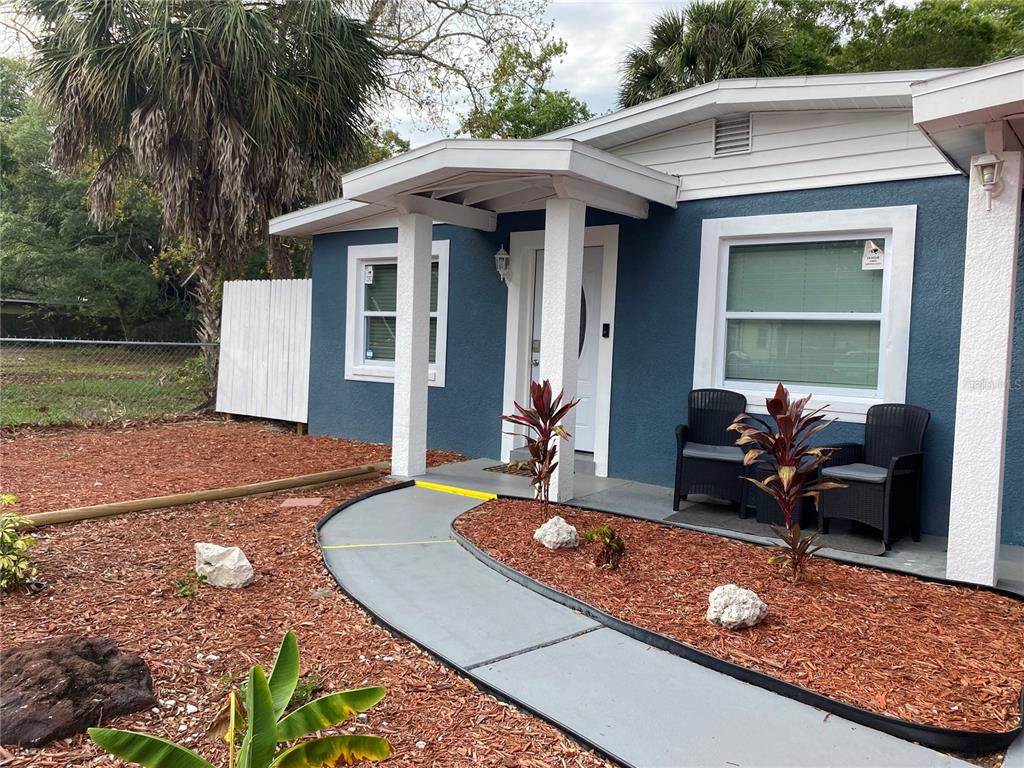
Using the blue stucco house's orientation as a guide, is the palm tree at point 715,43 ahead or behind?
behind

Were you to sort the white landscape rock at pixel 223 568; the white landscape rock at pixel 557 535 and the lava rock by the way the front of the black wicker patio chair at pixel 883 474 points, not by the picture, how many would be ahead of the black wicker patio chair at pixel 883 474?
3

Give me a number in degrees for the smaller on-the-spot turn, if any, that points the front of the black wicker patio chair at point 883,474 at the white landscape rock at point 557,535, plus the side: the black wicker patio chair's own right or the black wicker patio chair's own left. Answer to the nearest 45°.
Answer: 0° — it already faces it

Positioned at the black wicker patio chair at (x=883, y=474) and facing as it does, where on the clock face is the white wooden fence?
The white wooden fence is roughly at 2 o'clock from the black wicker patio chair.

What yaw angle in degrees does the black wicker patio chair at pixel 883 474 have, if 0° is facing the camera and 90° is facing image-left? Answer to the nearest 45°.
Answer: approximately 45°

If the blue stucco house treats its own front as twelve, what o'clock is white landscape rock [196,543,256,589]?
The white landscape rock is roughly at 12 o'clock from the blue stucco house.

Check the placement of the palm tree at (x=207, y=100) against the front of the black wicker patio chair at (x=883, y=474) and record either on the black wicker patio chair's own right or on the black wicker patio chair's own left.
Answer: on the black wicker patio chair's own right

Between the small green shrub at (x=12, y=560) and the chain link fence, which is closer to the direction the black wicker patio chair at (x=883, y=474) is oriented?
the small green shrub

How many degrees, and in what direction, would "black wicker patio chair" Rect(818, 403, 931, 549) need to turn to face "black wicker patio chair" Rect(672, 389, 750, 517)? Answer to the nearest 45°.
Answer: approximately 45° to its right

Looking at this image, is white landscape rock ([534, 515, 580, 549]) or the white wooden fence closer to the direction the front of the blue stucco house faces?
the white landscape rock

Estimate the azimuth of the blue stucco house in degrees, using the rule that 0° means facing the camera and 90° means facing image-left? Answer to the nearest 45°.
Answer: approximately 45°

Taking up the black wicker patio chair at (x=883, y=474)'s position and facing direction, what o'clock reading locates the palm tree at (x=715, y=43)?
The palm tree is roughly at 4 o'clock from the black wicker patio chair.

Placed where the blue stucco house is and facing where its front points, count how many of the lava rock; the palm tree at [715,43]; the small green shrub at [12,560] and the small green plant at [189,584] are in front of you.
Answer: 3

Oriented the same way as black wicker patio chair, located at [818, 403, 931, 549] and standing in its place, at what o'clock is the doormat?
The doormat is roughly at 2 o'clock from the black wicker patio chair.
